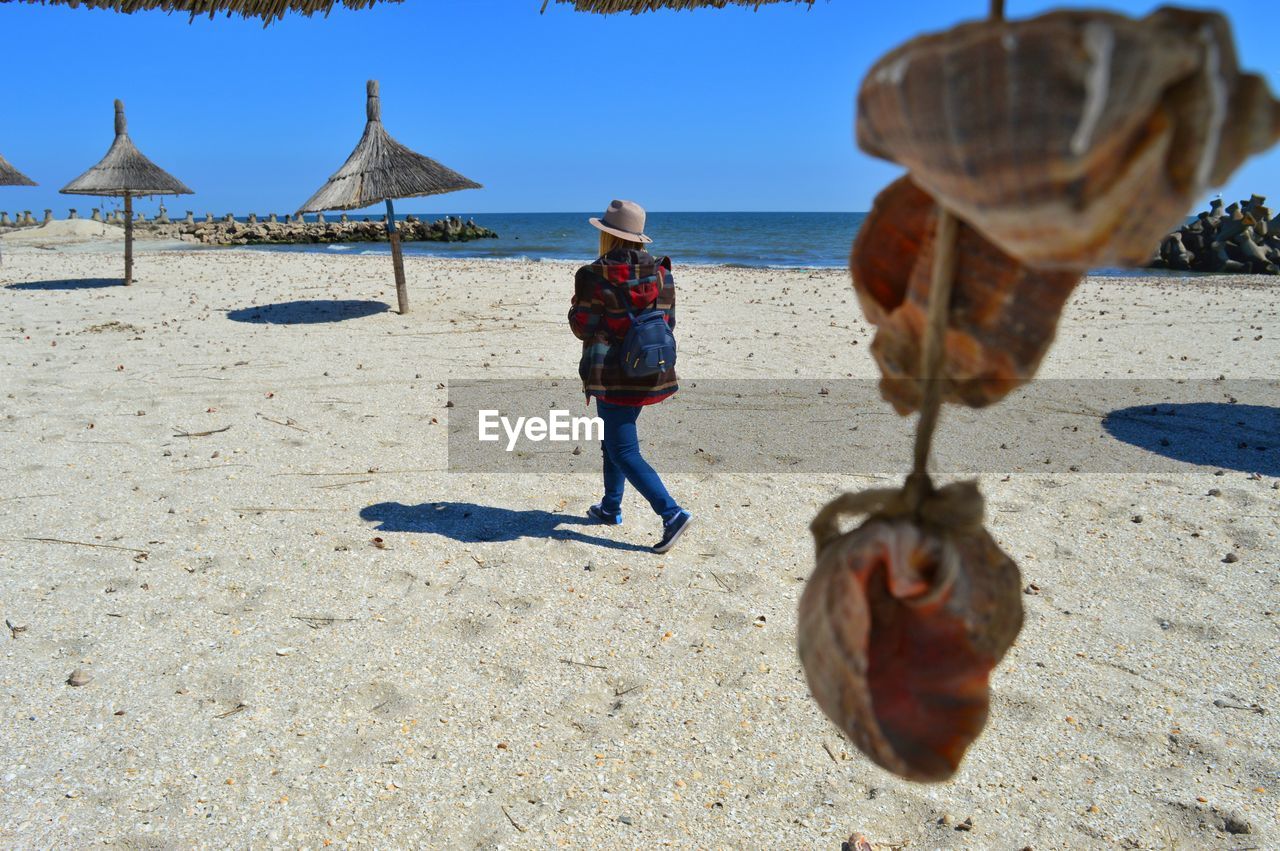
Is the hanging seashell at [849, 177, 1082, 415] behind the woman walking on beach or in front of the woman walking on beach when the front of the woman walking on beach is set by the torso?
behind

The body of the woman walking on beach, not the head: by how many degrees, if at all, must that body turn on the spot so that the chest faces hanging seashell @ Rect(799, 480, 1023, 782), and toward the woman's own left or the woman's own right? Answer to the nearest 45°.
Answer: approximately 135° to the woman's own left

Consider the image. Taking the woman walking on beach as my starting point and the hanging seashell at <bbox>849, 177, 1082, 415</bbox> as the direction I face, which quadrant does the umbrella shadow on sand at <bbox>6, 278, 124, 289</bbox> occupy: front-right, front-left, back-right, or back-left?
back-right

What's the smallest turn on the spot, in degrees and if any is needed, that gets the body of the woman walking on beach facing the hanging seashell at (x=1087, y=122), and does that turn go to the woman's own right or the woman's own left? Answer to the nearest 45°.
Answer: approximately 135° to the woman's own left

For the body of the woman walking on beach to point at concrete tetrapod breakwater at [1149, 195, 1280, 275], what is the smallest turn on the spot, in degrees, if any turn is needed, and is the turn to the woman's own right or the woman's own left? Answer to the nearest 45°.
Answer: approximately 90° to the woman's own right

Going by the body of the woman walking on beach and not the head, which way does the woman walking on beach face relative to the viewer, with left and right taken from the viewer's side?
facing away from the viewer and to the left of the viewer

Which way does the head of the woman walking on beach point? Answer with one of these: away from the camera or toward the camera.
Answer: away from the camera
